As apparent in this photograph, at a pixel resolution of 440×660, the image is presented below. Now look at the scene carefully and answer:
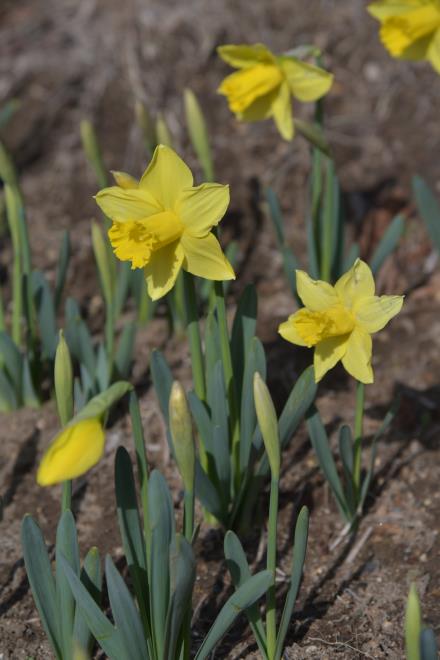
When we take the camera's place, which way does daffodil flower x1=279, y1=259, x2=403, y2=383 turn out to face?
facing the viewer and to the left of the viewer

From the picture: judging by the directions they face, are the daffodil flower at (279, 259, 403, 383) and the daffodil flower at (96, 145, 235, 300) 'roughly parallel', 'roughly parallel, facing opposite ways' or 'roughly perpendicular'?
roughly parallel

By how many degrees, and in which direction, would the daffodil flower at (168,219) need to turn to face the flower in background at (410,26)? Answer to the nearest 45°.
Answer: approximately 180°

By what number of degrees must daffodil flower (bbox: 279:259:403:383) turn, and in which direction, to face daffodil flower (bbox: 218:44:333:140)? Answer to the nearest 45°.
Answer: approximately 135° to its right

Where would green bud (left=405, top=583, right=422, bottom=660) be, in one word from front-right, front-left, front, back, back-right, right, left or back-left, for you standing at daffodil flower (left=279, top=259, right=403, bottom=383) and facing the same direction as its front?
front-left

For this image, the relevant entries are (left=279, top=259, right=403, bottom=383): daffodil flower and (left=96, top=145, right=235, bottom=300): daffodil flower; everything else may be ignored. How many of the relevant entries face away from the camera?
0

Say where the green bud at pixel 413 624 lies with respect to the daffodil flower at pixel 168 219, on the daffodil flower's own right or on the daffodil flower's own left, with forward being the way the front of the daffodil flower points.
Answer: on the daffodil flower's own left

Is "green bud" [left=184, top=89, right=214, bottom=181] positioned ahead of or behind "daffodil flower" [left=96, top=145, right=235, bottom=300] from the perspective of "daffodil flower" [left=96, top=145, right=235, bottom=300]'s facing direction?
behind

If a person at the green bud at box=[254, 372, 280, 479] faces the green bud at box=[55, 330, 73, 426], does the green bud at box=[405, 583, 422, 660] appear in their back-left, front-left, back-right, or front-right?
back-left

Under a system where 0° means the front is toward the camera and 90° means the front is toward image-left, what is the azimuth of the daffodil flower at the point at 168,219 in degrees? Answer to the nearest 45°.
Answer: approximately 45°
